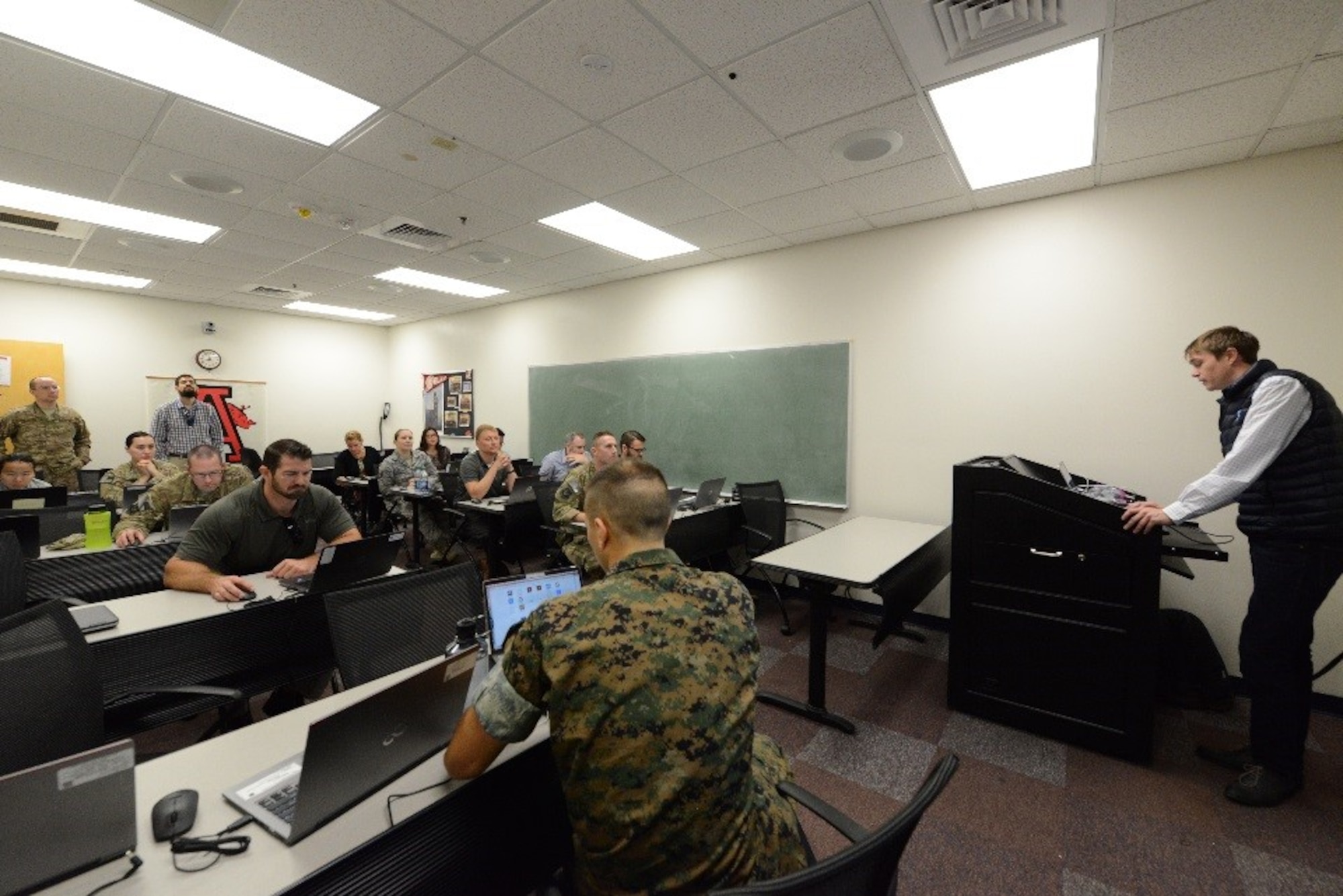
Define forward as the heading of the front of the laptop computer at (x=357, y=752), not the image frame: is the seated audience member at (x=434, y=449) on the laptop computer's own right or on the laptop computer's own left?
on the laptop computer's own right

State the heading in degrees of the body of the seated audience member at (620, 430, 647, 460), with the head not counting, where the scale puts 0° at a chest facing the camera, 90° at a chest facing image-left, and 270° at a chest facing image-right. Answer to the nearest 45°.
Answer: approximately 315°

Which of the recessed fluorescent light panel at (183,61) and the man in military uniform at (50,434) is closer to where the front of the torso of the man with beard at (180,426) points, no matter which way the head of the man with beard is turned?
the recessed fluorescent light panel

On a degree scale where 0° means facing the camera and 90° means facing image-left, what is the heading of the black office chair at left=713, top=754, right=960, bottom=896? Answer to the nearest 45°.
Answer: approximately 135°

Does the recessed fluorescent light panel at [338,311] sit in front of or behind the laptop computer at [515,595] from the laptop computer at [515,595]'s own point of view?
behind

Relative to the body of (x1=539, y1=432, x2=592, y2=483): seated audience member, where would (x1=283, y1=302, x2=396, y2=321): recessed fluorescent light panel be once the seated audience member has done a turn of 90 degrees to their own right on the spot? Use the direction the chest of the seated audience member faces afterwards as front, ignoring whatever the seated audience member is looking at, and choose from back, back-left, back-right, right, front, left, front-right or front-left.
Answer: right

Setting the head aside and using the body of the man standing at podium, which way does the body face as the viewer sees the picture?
to the viewer's left
